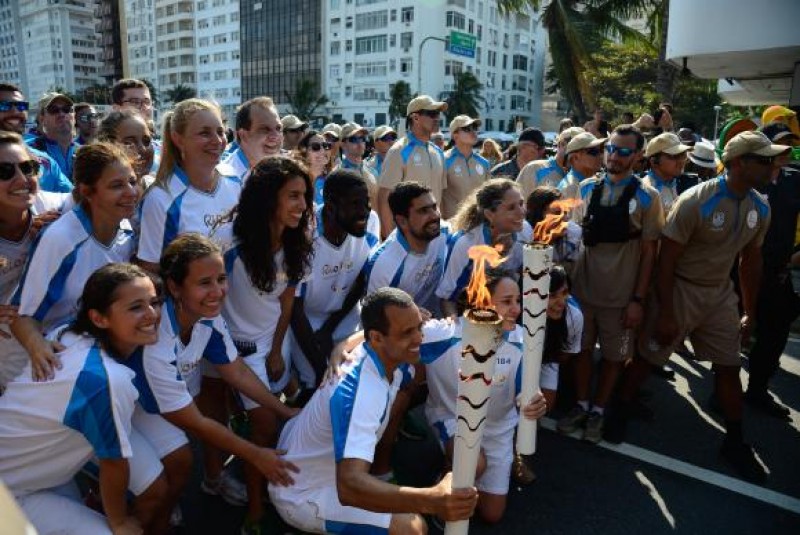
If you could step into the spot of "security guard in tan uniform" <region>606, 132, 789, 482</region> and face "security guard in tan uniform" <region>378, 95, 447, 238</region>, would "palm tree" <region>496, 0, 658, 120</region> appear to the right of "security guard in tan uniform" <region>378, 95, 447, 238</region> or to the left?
right

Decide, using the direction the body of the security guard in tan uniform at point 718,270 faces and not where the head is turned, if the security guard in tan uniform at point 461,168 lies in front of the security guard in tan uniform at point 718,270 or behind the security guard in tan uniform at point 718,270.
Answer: behind

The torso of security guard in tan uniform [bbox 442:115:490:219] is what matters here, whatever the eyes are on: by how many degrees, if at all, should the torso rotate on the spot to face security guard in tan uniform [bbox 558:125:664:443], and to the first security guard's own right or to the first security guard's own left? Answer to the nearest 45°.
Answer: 0° — they already face them

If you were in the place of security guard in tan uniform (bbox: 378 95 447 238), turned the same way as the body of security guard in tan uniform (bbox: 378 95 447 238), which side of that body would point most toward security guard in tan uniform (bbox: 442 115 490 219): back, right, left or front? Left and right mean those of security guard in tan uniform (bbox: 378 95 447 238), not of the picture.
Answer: left

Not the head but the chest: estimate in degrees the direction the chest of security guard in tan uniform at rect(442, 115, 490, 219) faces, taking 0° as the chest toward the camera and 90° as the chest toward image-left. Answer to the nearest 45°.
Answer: approximately 0°

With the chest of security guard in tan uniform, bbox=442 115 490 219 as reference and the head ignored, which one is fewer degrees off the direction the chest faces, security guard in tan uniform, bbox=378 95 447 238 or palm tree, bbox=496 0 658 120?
the security guard in tan uniform

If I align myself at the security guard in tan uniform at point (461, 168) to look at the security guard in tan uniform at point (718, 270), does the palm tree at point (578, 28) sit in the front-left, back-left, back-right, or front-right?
back-left

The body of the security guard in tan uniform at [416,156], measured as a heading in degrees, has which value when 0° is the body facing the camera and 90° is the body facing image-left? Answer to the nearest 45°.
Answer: approximately 315°
